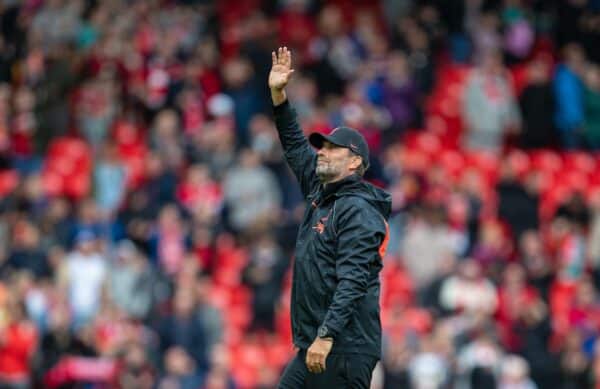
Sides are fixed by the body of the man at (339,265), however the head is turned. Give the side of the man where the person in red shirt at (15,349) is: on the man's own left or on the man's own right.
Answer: on the man's own right
